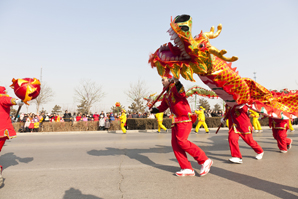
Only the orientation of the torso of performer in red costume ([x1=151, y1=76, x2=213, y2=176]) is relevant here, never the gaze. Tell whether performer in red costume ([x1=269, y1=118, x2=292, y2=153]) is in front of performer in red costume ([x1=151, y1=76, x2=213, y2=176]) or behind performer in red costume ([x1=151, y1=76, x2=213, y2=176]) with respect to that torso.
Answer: behind

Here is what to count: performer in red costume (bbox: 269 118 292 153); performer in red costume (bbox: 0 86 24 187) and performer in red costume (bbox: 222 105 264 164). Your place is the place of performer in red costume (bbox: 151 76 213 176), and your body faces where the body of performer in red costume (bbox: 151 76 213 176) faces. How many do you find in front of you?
1

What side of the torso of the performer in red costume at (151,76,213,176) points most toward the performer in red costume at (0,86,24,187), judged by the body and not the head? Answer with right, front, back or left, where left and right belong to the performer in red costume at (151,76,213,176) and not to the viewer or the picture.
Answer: front

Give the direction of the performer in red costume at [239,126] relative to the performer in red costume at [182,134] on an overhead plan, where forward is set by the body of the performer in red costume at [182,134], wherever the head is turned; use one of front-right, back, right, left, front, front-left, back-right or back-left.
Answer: back-right

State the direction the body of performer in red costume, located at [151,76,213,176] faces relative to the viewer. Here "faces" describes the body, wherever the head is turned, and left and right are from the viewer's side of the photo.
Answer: facing to the left of the viewer
